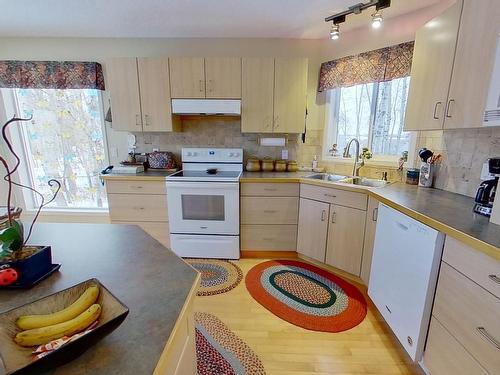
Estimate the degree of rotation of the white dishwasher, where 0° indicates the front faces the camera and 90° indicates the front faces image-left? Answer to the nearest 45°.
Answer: approximately 45°

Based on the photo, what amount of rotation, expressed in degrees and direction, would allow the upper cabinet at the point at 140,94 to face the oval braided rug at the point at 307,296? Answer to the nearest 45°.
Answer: approximately 45° to its left

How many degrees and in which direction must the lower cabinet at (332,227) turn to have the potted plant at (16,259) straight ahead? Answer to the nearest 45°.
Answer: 0° — it already faces it

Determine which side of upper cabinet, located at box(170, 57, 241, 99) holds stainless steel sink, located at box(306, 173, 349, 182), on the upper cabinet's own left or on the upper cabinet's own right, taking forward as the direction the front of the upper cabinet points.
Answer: on the upper cabinet's own left

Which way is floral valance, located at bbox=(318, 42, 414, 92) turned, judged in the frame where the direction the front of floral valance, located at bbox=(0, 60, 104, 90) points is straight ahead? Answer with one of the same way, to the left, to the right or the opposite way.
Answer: to the right

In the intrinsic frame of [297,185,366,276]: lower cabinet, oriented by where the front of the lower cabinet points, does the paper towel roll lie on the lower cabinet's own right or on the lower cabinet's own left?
on the lower cabinet's own right

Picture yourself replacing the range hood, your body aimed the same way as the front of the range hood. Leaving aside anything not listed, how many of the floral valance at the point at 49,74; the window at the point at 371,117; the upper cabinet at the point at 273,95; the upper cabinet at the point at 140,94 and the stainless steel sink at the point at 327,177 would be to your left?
3

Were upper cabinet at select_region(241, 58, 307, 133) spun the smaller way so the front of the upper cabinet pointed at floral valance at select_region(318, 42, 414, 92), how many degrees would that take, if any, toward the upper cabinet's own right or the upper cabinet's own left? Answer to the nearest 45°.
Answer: approximately 90° to the upper cabinet's own left
